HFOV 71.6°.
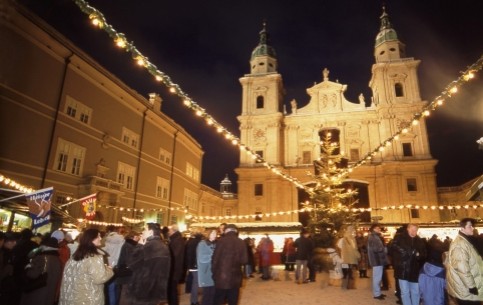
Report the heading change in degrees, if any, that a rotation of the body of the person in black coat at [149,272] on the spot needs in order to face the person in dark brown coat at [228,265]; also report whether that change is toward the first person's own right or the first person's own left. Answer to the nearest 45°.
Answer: approximately 90° to the first person's own right

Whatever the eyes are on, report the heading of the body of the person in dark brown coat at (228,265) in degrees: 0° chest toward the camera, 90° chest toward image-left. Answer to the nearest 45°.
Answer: approximately 180°
